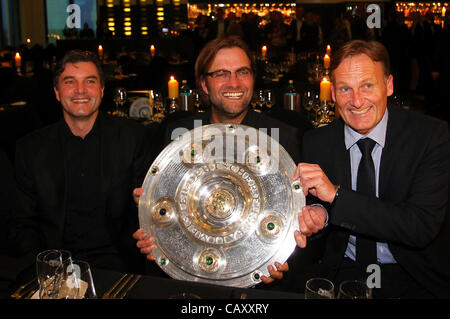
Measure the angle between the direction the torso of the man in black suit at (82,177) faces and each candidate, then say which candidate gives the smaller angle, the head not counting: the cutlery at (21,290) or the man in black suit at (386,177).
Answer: the cutlery

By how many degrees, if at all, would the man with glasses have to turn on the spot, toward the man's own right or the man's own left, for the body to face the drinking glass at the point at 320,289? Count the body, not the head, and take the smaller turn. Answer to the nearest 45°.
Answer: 0° — they already face it

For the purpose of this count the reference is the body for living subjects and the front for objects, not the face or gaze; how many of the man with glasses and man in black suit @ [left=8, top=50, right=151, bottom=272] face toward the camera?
2

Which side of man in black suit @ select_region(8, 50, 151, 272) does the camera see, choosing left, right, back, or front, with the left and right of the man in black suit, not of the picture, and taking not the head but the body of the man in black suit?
front

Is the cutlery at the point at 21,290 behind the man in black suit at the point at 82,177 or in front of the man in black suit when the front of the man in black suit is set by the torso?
in front

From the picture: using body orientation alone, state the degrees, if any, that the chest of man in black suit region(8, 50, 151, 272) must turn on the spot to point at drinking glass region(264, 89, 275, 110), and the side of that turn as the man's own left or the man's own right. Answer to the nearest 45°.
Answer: approximately 135° to the man's own left

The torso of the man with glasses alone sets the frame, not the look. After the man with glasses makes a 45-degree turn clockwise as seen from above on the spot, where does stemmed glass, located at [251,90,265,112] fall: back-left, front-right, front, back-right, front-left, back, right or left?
back-right

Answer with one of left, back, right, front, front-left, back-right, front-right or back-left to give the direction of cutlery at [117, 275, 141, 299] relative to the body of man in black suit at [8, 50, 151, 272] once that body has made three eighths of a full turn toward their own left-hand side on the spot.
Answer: back-right

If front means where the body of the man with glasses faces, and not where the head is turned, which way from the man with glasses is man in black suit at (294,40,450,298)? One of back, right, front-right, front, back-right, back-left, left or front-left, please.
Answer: front-left
